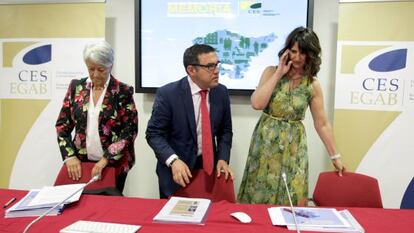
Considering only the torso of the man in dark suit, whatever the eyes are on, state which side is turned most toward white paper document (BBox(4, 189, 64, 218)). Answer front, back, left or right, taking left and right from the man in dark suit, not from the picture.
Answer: right

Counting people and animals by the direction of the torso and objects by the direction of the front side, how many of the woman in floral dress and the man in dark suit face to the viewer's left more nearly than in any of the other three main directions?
0

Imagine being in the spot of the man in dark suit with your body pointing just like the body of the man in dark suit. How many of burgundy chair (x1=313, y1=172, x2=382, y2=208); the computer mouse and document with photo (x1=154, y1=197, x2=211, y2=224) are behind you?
0

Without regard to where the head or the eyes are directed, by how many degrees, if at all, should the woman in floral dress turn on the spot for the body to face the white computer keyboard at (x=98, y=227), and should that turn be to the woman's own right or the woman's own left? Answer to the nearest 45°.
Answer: approximately 45° to the woman's own right

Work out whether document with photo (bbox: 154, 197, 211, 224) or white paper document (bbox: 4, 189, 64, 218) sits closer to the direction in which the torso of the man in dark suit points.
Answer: the document with photo

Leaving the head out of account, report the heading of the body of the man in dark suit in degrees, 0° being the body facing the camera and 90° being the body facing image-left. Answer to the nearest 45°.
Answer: approximately 315°

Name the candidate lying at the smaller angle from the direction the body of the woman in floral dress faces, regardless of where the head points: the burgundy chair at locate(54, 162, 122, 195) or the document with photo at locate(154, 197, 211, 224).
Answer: the document with photo

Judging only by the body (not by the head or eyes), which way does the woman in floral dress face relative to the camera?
toward the camera

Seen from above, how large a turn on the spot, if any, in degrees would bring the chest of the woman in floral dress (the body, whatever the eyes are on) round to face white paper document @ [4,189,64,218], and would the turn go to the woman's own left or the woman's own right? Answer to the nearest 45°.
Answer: approximately 45° to the woman's own right

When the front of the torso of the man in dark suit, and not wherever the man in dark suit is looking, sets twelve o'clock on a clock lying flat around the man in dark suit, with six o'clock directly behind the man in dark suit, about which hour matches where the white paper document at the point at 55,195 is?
The white paper document is roughly at 3 o'clock from the man in dark suit.
